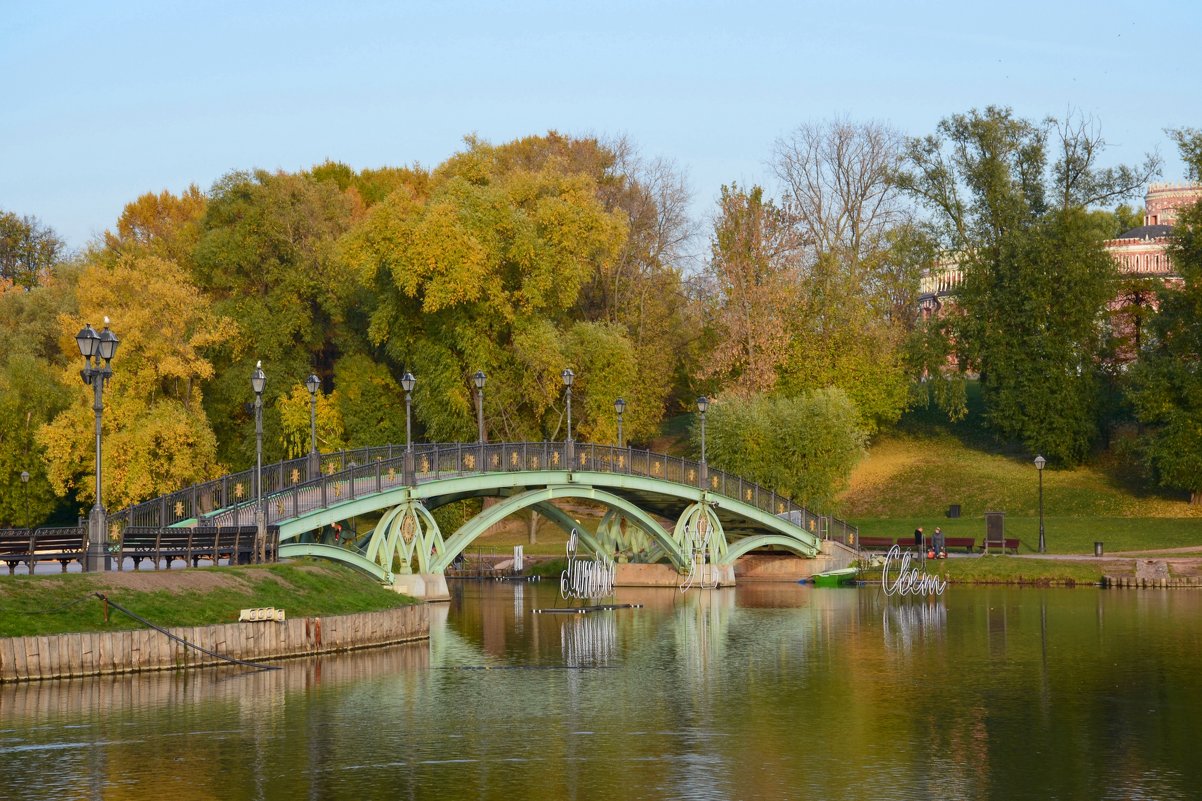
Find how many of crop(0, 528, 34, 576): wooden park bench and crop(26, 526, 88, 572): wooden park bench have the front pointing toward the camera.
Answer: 2

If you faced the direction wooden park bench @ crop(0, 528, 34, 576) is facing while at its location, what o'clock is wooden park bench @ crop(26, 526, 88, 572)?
wooden park bench @ crop(26, 526, 88, 572) is roughly at 9 o'clock from wooden park bench @ crop(0, 528, 34, 576).

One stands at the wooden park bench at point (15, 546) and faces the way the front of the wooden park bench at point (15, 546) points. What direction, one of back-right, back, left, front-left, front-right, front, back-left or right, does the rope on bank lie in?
front-left

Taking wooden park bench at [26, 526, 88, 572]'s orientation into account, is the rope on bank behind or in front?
in front

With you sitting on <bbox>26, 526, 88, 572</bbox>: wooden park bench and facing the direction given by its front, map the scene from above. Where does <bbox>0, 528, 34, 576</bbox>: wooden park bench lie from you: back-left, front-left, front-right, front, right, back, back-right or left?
right

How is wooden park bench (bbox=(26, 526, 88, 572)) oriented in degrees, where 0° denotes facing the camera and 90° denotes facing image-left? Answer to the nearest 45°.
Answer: approximately 0°

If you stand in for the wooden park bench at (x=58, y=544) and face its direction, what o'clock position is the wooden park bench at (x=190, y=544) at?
the wooden park bench at (x=190, y=544) is roughly at 8 o'clock from the wooden park bench at (x=58, y=544).

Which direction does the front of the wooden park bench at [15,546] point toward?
toward the camera

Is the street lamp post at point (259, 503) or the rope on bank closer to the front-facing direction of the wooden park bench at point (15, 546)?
the rope on bank

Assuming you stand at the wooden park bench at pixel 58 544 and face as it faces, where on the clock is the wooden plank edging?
The wooden plank edging is roughly at 11 o'clock from the wooden park bench.

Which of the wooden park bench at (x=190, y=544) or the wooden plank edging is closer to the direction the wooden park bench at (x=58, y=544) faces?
the wooden plank edging
